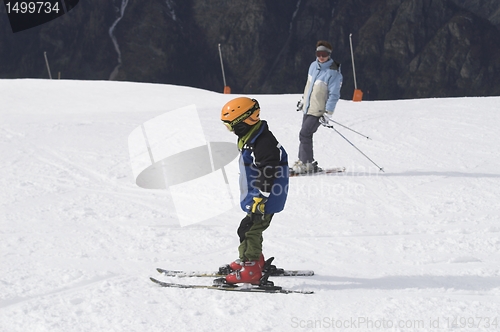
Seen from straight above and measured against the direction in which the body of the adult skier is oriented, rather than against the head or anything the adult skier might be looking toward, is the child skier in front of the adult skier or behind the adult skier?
in front

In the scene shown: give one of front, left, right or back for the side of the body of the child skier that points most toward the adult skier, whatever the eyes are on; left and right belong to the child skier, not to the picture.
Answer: right

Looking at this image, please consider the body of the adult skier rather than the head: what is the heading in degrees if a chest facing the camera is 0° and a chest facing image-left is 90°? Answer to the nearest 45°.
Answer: approximately 45°

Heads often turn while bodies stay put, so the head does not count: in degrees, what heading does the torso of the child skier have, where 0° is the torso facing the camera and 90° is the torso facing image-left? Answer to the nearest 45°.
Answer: approximately 90°
